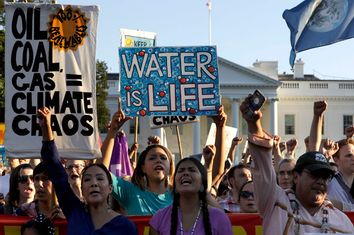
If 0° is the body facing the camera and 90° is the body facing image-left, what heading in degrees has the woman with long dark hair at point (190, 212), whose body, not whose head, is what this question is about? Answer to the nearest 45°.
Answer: approximately 0°

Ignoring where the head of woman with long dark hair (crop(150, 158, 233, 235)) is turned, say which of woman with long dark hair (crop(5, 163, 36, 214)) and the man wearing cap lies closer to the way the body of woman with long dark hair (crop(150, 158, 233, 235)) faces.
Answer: the man wearing cap

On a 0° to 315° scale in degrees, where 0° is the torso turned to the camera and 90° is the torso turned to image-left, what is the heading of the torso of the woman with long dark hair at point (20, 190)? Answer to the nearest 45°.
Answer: approximately 315°

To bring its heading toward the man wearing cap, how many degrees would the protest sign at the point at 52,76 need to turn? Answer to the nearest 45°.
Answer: approximately 45° to its left

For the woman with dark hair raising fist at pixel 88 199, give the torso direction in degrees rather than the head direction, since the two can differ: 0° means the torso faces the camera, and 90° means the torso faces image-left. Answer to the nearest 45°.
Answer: approximately 0°

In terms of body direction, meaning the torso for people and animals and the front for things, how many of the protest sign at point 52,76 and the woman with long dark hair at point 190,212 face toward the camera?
2

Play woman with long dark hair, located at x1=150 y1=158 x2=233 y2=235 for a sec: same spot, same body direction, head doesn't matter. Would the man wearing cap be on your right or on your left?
on your left

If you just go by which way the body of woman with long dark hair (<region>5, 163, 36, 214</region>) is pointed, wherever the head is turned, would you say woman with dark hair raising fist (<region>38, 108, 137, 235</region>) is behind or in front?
in front
